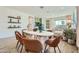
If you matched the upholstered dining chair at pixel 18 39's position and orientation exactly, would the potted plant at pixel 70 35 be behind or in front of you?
in front

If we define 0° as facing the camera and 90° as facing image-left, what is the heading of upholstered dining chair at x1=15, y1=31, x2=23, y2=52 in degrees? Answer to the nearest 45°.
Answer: approximately 270°
